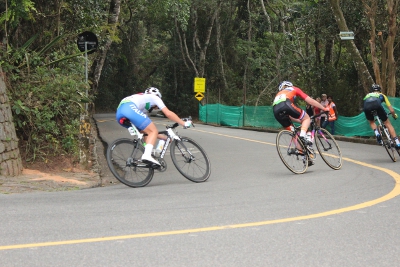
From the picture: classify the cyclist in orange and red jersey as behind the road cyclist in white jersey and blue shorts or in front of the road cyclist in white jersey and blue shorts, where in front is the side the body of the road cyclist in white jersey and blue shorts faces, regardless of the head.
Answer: in front

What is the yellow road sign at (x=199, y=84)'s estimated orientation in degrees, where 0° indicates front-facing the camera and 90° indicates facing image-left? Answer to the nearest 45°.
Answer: approximately 0°

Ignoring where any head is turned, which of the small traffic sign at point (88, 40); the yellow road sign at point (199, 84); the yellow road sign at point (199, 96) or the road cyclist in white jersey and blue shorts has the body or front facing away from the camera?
the small traffic sign

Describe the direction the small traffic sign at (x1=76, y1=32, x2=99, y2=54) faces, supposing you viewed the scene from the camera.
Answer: facing away from the viewer

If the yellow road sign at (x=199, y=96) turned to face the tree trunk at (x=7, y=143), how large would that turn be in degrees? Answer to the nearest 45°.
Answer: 0° — it already faces it

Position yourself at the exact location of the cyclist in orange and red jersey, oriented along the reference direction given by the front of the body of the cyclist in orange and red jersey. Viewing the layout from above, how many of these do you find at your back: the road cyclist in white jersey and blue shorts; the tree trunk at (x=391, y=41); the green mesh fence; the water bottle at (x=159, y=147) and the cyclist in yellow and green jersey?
2

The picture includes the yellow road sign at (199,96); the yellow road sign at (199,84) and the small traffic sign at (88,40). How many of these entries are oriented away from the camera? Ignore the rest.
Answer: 1

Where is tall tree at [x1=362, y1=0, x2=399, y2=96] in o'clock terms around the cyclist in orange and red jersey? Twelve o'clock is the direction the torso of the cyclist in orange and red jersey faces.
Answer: The tall tree is roughly at 11 o'clock from the cyclist in orange and red jersey.

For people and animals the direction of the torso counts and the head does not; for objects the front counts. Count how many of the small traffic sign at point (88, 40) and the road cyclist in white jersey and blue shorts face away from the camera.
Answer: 1

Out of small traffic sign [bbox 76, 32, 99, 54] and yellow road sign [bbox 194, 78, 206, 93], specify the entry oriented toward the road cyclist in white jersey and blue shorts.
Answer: the yellow road sign

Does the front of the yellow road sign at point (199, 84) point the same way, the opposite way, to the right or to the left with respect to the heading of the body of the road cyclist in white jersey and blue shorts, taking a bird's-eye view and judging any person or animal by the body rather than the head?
to the right

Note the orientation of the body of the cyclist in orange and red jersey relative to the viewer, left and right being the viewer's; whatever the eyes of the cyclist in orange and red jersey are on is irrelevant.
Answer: facing away from the viewer and to the right of the viewer

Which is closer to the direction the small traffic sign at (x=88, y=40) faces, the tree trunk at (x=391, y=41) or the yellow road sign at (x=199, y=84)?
the yellow road sign

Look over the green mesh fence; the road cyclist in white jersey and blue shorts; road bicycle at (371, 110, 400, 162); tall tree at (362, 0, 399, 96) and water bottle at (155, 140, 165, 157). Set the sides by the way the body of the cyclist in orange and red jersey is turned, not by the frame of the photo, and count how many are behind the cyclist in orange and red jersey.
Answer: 2
